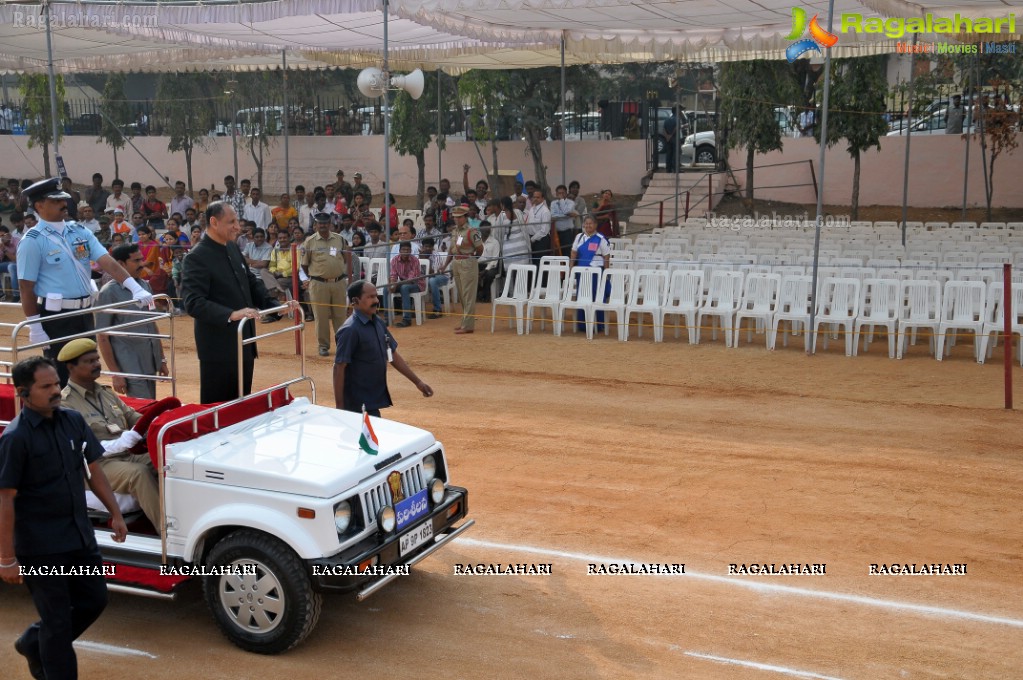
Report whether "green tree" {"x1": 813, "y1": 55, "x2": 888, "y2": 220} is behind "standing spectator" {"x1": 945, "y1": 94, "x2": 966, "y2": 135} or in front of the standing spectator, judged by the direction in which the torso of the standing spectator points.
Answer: in front

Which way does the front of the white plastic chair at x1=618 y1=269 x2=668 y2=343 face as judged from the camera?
facing the viewer and to the left of the viewer

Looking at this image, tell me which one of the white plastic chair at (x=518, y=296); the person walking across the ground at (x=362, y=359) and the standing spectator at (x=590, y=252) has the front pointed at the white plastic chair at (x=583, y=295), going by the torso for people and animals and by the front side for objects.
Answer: the standing spectator at (x=590, y=252)

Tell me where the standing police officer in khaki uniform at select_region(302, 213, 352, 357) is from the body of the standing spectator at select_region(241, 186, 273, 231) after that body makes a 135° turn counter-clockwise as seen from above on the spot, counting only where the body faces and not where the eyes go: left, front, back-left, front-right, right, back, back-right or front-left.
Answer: back-right

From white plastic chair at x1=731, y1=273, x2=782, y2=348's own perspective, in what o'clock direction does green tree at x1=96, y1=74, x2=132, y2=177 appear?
The green tree is roughly at 3 o'clock from the white plastic chair.

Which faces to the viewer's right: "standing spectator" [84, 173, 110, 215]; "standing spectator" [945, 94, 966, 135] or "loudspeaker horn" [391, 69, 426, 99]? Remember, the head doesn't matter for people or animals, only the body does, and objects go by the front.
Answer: the loudspeaker horn

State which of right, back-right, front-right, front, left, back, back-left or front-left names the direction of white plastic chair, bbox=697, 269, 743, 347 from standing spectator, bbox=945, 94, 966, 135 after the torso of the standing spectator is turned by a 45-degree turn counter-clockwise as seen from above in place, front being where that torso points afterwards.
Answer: front-right

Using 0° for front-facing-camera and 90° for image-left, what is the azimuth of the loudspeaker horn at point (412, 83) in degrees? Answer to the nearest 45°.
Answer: approximately 270°

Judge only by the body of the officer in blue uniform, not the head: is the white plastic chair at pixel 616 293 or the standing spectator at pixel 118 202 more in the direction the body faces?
the white plastic chair

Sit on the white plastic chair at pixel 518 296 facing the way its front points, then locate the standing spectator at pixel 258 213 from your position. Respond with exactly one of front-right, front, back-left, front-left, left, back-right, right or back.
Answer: right

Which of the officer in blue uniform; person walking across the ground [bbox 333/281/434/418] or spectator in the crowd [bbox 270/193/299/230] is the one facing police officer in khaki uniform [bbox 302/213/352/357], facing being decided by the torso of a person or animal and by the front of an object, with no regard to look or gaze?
spectator in the crowd [bbox 270/193/299/230]
